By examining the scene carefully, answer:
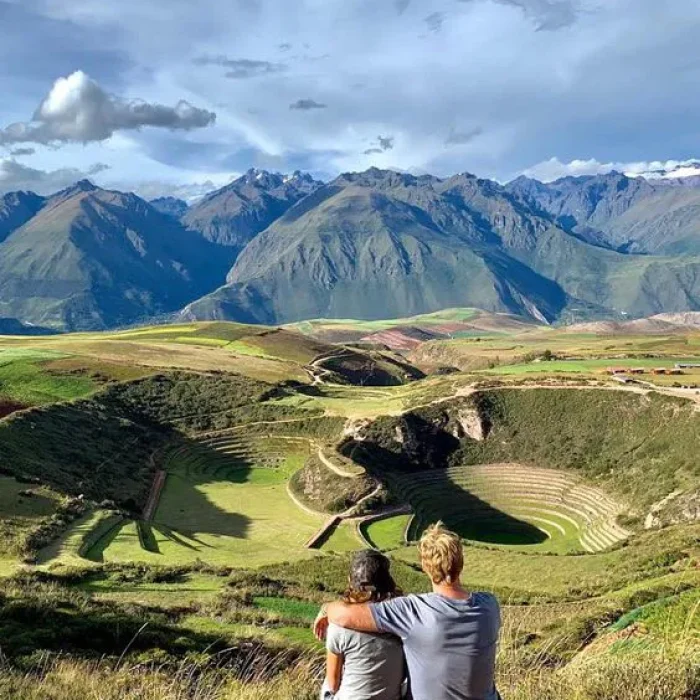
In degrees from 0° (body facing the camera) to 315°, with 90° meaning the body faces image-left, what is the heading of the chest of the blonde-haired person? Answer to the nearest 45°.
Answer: approximately 180°

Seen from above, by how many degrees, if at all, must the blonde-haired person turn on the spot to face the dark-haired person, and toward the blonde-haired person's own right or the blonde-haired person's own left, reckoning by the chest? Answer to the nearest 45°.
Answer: approximately 45° to the blonde-haired person's own left

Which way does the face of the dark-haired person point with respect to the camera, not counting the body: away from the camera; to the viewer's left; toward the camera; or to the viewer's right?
away from the camera

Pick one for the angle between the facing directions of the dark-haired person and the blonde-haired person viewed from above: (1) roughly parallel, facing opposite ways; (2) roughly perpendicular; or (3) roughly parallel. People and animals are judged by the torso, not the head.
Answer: roughly parallel

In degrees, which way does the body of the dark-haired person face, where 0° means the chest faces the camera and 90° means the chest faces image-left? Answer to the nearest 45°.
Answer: approximately 180°

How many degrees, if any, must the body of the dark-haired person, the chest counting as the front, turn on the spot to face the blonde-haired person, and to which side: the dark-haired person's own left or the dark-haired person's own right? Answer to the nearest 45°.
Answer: approximately 135° to the dark-haired person's own right

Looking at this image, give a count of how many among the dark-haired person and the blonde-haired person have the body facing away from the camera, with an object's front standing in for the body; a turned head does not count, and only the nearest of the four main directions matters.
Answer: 2
